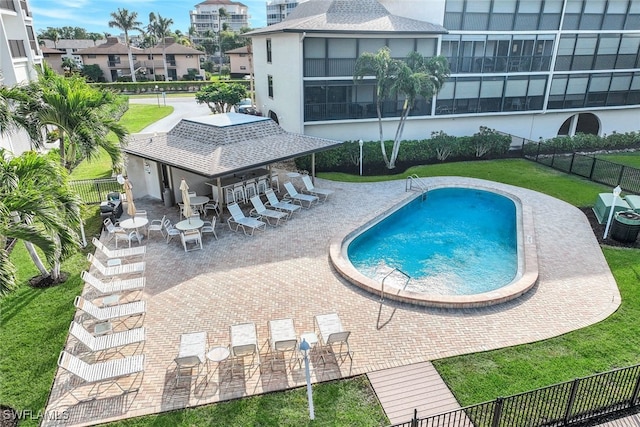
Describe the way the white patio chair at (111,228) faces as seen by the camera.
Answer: facing to the right of the viewer

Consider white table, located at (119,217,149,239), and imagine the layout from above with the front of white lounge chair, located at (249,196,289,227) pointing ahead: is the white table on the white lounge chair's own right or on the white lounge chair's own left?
on the white lounge chair's own right

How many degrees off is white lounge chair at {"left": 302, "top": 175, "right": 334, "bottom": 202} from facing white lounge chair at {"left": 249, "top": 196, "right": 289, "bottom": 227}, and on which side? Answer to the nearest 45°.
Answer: approximately 90° to its right

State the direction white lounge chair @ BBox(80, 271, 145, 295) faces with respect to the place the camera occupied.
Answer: facing to the right of the viewer

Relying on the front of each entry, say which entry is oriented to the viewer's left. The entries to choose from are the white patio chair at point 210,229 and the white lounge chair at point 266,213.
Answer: the white patio chair

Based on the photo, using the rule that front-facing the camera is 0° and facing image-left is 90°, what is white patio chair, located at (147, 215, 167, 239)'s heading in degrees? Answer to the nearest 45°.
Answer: approximately 90°

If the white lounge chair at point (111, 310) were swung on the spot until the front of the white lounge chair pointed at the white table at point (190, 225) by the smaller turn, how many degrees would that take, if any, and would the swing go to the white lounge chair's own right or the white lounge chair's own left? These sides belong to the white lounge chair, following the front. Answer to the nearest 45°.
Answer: approximately 45° to the white lounge chair's own left

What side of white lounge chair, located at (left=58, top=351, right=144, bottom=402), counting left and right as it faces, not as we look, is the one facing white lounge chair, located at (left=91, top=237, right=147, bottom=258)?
left

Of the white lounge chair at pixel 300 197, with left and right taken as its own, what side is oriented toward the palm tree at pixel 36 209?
right

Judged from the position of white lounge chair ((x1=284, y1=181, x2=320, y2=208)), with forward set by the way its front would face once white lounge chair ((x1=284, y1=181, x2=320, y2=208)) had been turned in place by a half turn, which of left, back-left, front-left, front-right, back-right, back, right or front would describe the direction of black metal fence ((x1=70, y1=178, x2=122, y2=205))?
front-left

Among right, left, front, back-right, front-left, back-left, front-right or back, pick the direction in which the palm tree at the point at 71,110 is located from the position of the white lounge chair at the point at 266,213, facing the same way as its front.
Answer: back-right

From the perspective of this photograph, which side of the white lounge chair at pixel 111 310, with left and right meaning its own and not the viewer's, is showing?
right

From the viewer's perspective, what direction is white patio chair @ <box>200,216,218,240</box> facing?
to the viewer's left

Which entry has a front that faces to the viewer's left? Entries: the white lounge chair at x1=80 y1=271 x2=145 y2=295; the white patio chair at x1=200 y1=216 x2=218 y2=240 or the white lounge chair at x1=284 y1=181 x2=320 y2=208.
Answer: the white patio chair

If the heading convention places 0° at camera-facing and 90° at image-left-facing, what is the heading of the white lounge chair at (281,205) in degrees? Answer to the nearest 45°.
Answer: approximately 315°

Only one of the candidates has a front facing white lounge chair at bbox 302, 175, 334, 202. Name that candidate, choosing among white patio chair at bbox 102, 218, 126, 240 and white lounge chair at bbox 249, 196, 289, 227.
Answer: the white patio chair

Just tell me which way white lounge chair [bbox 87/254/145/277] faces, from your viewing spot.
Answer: facing to the right of the viewer
